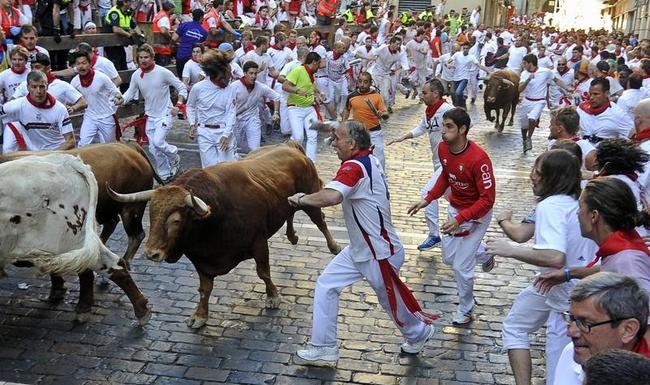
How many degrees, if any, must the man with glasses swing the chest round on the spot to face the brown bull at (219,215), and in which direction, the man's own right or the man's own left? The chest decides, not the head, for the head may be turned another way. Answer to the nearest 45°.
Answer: approximately 90° to the man's own right

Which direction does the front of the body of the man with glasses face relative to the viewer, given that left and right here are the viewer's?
facing the viewer and to the left of the viewer

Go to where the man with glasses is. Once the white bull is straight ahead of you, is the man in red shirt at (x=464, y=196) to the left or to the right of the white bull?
right

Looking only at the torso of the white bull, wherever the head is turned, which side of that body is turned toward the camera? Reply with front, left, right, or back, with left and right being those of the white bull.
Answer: left

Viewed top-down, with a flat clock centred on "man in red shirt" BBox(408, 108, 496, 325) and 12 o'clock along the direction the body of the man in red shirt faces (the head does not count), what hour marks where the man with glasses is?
The man with glasses is roughly at 10 o'clock from the man in red shirt.

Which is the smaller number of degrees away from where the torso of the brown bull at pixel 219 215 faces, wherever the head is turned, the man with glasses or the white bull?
the white bull

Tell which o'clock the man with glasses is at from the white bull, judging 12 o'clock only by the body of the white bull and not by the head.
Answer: The man with glasses is roughly at 8 o'clock from the white bull.
